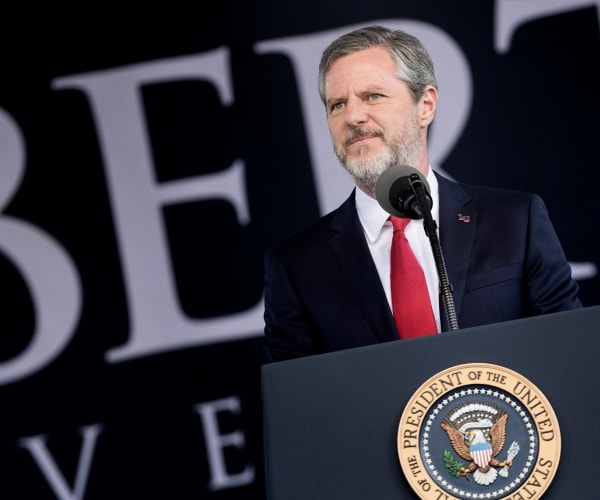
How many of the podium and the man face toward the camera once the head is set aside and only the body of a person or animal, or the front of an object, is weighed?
2

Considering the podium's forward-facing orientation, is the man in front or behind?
behind

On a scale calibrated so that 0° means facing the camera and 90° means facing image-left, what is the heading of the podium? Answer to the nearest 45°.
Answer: approximately 0°
